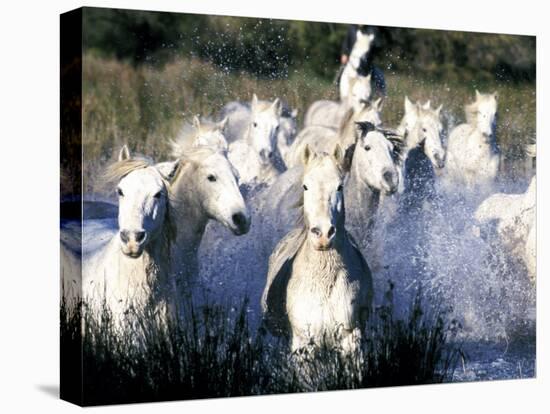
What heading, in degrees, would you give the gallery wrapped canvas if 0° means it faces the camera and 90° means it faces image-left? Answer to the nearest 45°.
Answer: approximately 315°
